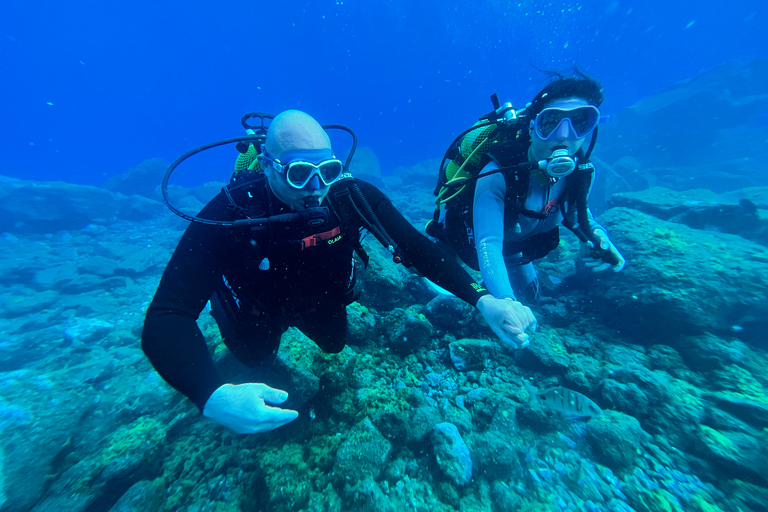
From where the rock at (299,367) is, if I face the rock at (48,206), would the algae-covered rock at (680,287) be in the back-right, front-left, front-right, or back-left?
back-right

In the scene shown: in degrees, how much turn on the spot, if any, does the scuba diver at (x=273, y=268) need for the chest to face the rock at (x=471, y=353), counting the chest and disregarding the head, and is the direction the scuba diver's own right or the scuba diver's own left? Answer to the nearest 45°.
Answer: approximately 90° to the scuba diver's own left

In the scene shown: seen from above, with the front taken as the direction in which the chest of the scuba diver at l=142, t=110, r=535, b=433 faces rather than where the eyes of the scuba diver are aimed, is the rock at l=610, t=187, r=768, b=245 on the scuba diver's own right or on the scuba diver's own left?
on the scuba diver's own left

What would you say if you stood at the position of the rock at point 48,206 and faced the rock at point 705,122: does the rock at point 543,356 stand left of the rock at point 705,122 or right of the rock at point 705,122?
right

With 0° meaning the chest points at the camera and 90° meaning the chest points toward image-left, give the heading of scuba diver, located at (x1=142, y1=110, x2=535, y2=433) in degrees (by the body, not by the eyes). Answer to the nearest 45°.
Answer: approximately 315°

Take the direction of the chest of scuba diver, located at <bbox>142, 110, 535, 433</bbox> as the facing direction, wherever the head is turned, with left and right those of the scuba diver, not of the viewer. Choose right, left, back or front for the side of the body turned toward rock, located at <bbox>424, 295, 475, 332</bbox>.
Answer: left

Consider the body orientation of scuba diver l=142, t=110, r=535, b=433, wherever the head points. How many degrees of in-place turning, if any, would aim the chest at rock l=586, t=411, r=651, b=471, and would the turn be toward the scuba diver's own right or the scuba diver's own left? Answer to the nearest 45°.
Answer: approximately 45° to the scuba diver's own left

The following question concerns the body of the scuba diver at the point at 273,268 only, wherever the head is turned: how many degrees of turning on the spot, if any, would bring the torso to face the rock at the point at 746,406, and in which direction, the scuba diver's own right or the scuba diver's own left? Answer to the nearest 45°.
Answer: approximately 45° to the scuba diver's own left

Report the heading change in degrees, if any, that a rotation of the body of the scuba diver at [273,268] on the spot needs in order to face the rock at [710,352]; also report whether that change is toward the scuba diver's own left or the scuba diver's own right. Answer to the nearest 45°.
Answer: approximately 45° to the scuba diver's own left

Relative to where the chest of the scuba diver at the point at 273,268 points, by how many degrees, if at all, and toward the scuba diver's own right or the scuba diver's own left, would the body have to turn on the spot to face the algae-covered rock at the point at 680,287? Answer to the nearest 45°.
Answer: approximately 45° to the scuba diver's own left

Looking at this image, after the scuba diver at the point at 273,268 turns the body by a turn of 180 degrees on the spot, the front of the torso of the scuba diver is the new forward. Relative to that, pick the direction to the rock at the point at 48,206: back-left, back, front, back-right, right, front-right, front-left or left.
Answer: front

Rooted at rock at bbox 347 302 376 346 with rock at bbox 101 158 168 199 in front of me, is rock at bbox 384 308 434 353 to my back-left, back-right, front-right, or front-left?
back-right
